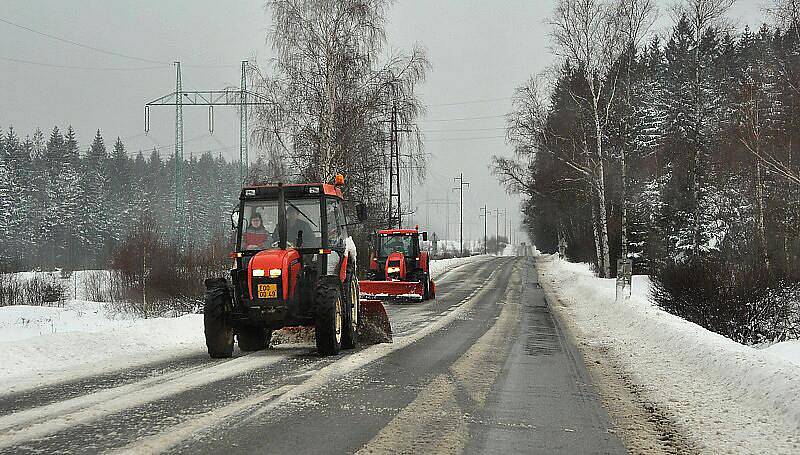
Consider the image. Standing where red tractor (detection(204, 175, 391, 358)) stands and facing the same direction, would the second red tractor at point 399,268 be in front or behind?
behind

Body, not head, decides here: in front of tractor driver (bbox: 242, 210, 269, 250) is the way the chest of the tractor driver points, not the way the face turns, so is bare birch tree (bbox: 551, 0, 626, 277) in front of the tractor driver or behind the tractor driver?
behind

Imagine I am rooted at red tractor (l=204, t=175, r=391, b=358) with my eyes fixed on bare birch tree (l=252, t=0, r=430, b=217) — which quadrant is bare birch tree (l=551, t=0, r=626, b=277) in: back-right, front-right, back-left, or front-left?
front-right

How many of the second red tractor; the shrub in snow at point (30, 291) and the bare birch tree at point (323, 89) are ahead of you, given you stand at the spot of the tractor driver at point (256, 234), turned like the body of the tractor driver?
0

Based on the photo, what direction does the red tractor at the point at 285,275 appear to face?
toward the camera

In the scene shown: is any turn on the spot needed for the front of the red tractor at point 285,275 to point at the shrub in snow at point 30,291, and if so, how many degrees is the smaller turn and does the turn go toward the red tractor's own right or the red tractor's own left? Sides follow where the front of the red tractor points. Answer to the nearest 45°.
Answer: approximately 135° to the red tractor's own right

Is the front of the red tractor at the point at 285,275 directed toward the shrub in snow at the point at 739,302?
no

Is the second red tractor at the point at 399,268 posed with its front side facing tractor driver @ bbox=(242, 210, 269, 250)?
yes

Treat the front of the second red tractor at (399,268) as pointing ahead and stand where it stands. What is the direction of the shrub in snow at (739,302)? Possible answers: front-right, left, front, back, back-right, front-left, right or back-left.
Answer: front-left

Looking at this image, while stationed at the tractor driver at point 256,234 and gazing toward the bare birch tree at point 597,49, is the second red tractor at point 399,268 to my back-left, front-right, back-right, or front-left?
front-left

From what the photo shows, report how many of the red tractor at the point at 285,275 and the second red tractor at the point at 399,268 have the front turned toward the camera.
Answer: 2

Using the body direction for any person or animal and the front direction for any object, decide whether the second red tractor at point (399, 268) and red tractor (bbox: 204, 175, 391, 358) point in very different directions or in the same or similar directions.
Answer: same or similar directions

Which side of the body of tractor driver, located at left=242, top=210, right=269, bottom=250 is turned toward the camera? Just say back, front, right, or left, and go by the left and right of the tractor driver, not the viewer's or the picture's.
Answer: front

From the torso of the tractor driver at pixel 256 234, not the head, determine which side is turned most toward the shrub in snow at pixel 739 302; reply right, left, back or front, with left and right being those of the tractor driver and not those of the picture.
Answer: left

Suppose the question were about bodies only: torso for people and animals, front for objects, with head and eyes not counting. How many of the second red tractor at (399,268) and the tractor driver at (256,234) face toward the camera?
2

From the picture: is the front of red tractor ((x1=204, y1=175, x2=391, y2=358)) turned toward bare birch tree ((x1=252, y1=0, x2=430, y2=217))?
no

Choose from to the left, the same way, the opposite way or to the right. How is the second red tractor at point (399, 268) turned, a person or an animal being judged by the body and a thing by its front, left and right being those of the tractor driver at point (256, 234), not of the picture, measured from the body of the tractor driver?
the same way
